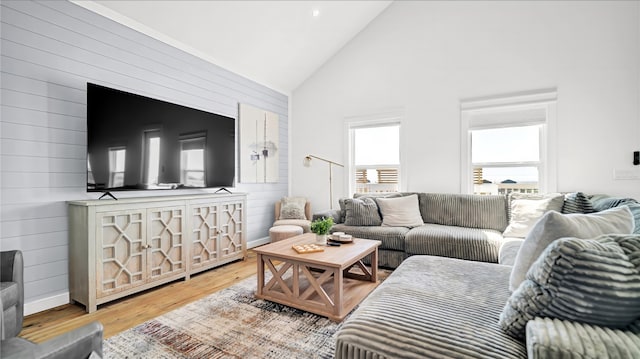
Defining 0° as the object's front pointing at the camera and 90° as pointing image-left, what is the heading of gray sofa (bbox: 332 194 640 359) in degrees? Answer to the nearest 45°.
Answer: approximately 90°

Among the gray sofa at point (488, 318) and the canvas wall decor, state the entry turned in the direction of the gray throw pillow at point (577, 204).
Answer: the canvas wall decor

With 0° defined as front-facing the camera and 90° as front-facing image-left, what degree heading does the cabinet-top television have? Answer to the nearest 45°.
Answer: approximately 315°

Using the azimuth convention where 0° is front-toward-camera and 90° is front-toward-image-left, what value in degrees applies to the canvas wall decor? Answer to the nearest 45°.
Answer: approximately 315°

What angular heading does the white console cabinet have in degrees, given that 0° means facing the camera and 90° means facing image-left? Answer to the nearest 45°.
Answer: approximately 315°

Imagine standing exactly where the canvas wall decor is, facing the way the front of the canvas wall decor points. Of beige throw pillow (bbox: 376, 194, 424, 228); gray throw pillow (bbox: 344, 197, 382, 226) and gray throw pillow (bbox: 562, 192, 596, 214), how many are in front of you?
3

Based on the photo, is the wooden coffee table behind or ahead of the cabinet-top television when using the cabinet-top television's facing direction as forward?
ahead

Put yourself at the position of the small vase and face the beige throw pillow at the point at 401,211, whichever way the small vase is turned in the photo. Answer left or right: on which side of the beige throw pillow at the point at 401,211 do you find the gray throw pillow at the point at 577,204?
right
